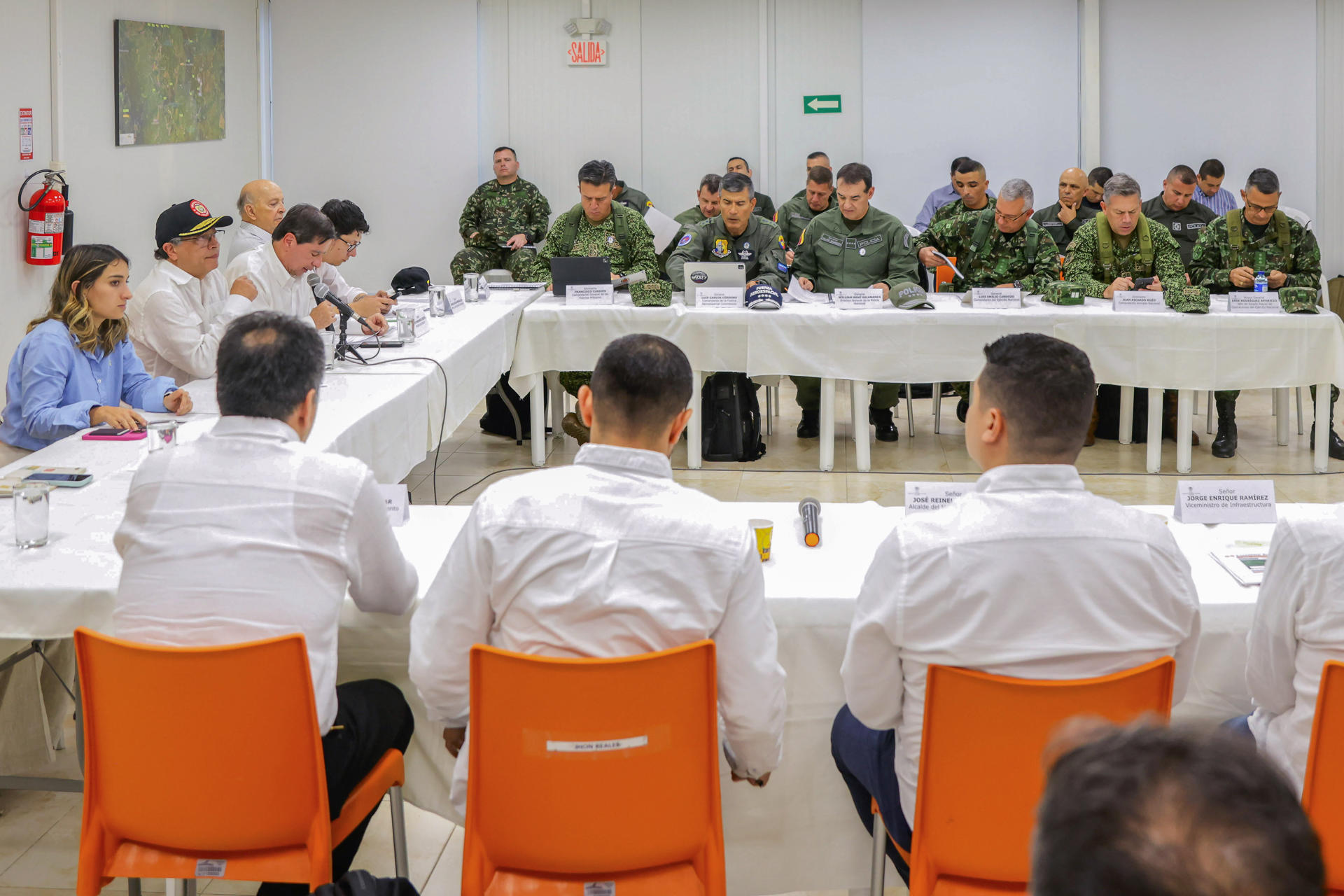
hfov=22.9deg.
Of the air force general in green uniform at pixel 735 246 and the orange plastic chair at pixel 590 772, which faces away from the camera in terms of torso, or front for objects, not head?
the orange plastic chair

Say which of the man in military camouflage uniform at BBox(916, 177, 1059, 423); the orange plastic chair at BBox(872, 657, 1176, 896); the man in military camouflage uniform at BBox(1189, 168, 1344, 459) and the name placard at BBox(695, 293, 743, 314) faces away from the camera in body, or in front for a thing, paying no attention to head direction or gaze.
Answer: the orange plastic chair

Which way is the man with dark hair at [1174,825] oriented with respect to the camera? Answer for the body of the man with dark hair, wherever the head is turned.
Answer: away from the camera

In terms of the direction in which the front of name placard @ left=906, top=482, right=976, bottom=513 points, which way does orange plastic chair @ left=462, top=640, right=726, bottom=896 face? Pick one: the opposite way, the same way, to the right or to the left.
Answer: the opposite way

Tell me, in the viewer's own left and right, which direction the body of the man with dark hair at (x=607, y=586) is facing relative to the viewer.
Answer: facing away from the viewer

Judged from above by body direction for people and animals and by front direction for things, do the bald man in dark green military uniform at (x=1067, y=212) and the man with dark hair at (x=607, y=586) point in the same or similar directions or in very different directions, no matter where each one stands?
very different directions

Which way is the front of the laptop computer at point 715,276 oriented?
away from the camera

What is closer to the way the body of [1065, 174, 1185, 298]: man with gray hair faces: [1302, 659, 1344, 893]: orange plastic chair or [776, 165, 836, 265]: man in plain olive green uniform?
the orange plastic chair

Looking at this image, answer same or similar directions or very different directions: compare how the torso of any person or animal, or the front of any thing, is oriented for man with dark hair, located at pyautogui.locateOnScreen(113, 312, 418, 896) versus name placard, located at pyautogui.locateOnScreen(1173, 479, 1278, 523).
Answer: very different directions

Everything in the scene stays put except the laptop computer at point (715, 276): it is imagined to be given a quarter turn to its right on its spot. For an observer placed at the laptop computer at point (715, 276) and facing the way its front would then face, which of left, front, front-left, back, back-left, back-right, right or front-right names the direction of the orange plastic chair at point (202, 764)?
right

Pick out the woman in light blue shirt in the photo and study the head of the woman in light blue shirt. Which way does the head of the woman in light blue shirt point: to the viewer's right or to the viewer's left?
to the viewer's right

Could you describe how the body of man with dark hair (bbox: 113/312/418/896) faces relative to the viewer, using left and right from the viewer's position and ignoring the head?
facing away from the viewer and to the right of the viewer

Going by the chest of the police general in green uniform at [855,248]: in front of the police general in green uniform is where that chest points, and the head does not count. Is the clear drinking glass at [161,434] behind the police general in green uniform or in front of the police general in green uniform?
in front

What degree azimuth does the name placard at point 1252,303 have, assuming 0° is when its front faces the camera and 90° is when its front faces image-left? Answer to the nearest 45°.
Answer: approximately 0°

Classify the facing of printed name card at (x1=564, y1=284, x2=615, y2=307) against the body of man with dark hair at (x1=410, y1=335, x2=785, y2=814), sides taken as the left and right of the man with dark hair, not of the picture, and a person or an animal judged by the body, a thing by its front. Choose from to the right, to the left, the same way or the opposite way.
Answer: the opposite way

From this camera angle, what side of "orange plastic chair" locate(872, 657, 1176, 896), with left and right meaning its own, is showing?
back
